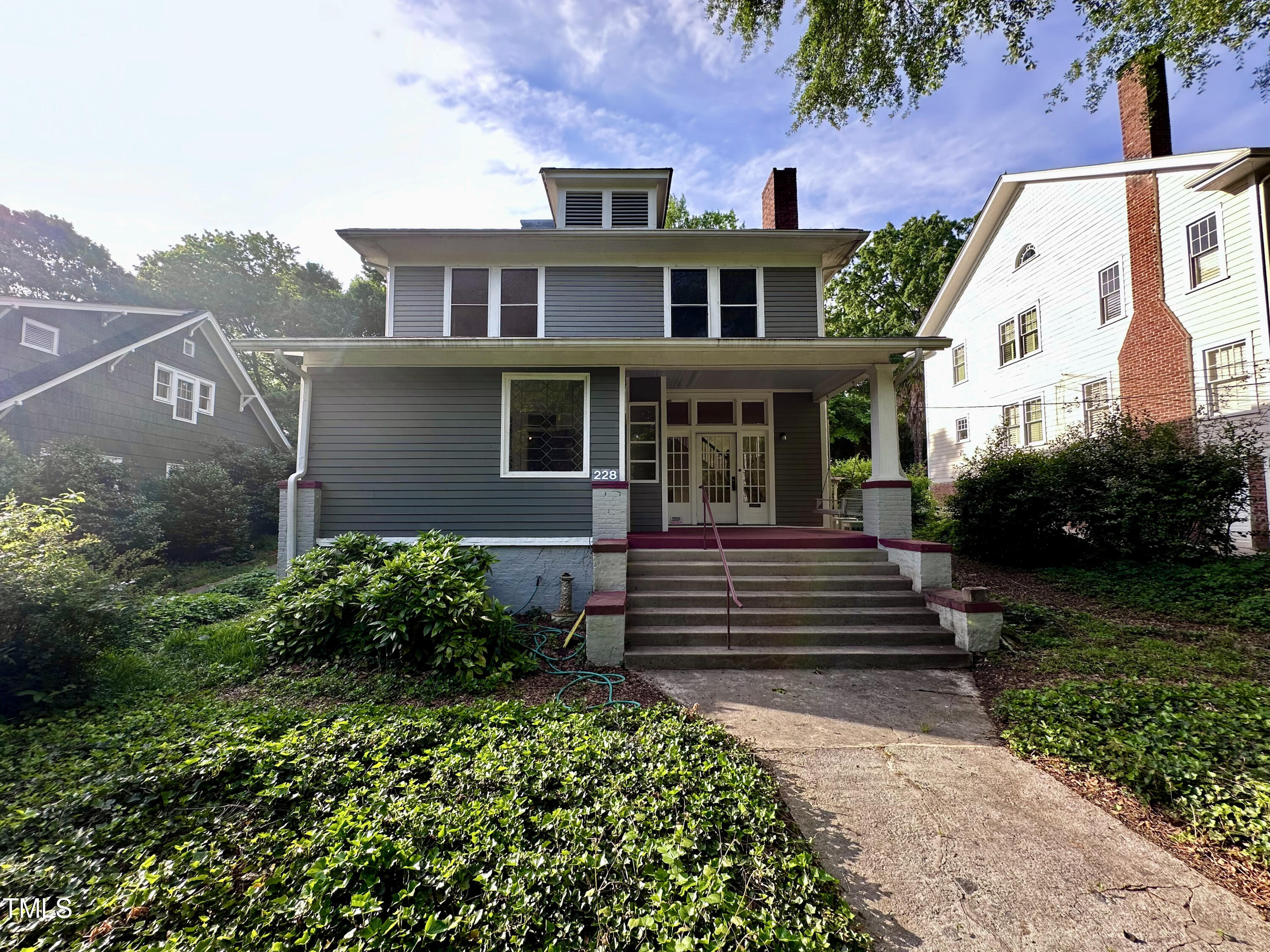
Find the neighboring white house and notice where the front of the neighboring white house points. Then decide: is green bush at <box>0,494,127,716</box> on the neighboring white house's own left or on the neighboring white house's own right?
on the neighboring white house's own right

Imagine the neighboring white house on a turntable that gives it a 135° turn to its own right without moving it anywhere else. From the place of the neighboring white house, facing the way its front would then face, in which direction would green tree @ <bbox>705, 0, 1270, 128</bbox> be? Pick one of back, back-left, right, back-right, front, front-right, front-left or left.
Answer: left

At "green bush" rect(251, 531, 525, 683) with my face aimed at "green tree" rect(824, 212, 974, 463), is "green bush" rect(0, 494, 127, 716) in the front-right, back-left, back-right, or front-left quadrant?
back-left

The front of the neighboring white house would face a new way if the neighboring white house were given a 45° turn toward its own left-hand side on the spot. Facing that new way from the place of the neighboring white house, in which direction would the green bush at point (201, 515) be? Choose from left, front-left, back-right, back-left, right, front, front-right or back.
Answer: back-right

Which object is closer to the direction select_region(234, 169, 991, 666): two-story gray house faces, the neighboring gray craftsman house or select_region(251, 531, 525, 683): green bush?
the green bush

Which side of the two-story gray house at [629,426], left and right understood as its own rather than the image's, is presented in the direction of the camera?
front

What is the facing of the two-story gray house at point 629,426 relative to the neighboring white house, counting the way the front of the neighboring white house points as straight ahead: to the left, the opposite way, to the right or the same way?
the same way

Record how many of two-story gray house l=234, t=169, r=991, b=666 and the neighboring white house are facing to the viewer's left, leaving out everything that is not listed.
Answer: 0

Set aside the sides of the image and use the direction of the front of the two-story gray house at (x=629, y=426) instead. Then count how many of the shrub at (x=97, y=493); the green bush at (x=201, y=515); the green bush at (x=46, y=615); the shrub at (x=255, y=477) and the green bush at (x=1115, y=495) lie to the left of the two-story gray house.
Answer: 1

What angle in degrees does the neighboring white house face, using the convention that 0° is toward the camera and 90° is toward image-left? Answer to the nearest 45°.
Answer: approximately 315°

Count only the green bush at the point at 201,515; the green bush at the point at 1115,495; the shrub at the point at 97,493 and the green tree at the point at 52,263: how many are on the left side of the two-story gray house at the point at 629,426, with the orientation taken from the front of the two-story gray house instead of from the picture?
1

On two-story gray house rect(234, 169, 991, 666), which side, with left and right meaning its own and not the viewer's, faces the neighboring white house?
left

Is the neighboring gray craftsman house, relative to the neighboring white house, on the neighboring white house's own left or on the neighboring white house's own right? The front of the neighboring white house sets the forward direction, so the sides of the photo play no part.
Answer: on the neighboring white house's own right

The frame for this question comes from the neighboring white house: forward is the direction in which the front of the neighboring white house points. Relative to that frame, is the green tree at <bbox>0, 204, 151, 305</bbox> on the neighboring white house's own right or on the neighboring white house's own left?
on the neighboring white house's own right

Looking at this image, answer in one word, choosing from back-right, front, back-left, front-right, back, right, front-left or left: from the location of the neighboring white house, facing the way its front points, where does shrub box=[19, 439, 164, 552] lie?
right
